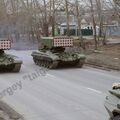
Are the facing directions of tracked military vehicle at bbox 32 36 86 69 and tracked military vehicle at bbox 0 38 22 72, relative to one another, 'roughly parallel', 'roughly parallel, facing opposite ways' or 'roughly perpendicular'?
roughly parallel

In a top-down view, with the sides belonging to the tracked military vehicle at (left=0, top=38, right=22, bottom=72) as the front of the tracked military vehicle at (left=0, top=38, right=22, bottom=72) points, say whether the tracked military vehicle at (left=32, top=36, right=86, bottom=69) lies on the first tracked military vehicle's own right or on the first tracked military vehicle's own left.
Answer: on the first tracked military vehicle's own left
